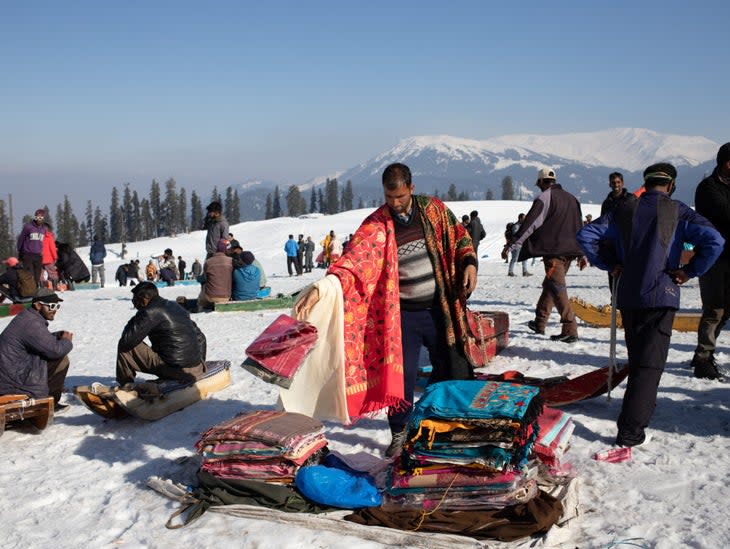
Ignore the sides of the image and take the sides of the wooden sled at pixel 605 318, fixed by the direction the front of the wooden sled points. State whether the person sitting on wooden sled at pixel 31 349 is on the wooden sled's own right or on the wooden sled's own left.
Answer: on the wooden sled's own left

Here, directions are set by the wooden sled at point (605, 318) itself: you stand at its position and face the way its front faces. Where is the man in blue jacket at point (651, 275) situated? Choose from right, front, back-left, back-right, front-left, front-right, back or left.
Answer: left

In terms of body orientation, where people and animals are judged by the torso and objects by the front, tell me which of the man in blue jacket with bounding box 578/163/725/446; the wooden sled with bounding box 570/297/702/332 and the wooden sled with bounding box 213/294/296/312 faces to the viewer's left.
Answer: the wooden sled with bounding box 570/297/702/332

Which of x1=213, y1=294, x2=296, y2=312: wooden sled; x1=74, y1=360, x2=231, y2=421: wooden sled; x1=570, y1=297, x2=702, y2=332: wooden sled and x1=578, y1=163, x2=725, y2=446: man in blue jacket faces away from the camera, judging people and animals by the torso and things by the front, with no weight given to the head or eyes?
the man in blue jacket

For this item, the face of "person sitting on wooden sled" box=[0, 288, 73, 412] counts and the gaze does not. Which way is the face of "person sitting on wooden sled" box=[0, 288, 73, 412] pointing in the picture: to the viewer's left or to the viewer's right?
to the viewer's right

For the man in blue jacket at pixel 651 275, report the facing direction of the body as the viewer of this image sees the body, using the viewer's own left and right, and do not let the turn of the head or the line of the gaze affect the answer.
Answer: facing away from the viewer

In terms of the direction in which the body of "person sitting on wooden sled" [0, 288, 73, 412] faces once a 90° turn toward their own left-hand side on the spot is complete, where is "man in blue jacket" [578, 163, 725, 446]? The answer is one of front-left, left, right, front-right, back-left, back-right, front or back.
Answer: back-right

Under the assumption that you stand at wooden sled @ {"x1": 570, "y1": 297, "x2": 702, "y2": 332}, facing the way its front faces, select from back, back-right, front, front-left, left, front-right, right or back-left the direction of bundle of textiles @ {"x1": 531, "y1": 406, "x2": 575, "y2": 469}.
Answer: left

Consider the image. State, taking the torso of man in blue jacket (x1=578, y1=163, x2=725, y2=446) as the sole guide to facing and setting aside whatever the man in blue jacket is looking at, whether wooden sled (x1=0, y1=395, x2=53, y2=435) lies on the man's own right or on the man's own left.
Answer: on the man's own left

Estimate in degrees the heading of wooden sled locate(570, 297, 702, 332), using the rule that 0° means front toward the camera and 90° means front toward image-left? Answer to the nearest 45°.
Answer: approximately 90°
